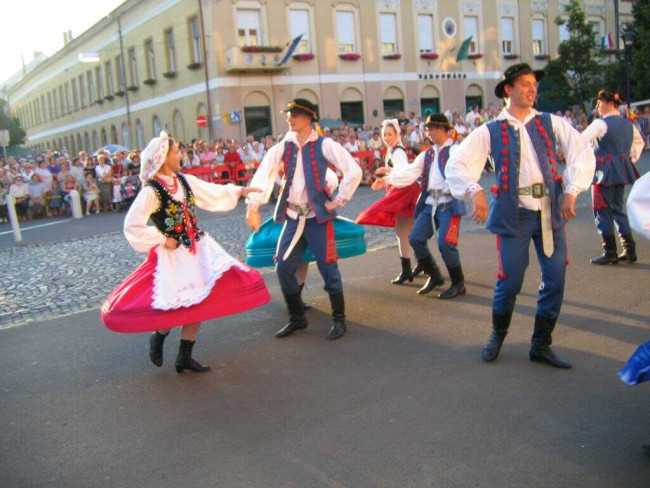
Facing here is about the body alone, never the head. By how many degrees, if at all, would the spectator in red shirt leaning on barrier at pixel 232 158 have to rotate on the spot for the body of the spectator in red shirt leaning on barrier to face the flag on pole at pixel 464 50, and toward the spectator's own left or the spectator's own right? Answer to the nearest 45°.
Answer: approximately 135° to the spectator's own left

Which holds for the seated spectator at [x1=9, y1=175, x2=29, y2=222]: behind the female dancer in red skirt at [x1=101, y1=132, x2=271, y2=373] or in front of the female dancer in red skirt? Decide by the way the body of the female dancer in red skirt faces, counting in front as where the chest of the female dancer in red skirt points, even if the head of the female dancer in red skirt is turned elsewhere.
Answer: behind

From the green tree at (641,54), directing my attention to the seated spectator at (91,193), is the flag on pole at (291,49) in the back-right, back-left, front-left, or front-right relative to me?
front-right

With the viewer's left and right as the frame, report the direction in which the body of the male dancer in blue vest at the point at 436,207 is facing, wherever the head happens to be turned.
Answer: facing the viewer and to the left of the viewer

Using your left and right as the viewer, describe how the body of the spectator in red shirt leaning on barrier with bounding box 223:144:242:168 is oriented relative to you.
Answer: facing the viewer

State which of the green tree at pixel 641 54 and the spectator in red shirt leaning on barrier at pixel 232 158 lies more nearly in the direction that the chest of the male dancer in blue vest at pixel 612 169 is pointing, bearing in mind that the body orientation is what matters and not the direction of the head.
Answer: the spectator in red shirt leaning on barrier

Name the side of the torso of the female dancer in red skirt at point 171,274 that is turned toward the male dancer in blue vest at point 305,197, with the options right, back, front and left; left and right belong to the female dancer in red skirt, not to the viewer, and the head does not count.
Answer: left
